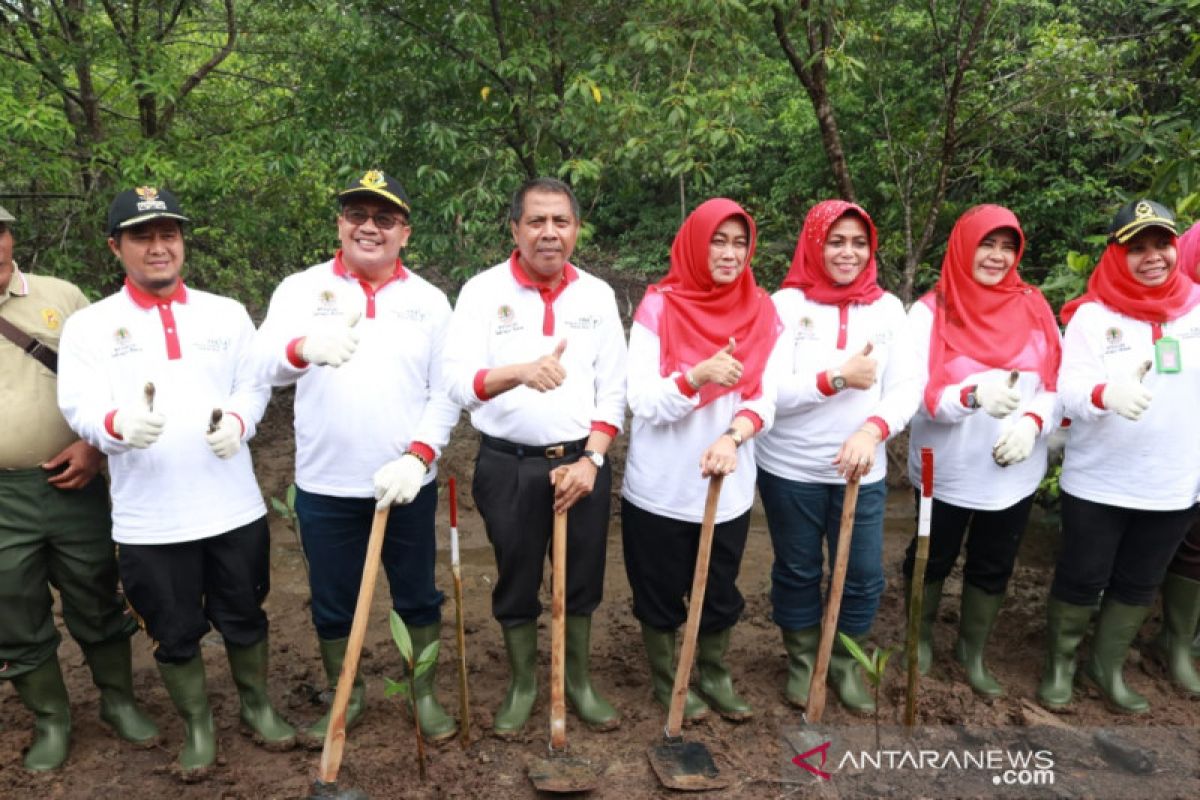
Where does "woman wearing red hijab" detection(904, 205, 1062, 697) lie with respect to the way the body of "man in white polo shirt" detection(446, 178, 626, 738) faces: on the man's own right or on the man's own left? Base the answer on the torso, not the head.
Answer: on the man's own left

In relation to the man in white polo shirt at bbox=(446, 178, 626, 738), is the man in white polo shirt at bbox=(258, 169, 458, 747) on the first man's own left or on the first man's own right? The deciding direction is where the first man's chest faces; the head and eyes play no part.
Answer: on the first man's own right

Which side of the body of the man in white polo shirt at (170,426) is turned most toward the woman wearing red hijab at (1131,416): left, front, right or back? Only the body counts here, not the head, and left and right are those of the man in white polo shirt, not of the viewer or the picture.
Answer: left

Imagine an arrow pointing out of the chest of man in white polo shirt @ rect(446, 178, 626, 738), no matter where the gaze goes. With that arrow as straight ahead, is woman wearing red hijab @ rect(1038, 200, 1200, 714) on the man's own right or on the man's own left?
on the man's own left

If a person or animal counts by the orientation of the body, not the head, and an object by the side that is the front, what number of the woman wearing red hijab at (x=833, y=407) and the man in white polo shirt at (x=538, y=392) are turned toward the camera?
2

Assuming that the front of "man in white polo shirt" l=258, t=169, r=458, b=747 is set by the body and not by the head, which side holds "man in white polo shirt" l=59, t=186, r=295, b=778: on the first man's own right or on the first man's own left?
on the first man's own right

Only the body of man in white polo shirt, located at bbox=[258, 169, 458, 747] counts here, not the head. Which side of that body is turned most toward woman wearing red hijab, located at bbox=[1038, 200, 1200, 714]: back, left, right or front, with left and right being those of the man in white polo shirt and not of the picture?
left

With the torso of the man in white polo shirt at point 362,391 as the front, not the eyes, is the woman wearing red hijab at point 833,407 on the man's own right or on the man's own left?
on the man's own left
